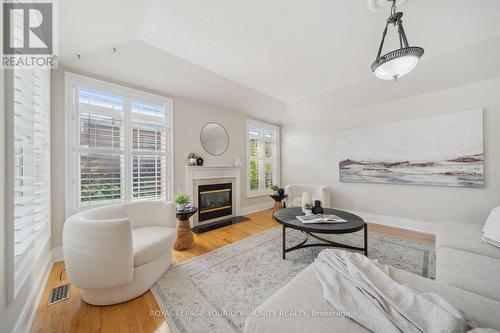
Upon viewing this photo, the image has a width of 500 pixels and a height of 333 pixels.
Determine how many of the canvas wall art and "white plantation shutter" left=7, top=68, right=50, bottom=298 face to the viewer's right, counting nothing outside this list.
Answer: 1

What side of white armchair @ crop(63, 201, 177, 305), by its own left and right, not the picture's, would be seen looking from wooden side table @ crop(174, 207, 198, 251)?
left

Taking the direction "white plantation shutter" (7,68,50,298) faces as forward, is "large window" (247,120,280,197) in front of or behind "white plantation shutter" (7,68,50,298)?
in front

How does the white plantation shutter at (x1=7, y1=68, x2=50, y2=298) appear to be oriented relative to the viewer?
to the viewer's right

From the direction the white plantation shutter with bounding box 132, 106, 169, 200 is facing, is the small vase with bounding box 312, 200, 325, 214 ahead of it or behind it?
ahead

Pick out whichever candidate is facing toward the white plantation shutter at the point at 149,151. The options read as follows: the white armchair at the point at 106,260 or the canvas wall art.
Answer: the canvas wall art

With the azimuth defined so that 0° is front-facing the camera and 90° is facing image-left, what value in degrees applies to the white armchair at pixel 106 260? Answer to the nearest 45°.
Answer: approximately 315°

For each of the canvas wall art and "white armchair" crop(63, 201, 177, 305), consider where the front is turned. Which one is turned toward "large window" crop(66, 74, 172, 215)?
the canvas wall art

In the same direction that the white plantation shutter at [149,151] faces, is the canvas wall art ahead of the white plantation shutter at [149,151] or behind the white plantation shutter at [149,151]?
ahead

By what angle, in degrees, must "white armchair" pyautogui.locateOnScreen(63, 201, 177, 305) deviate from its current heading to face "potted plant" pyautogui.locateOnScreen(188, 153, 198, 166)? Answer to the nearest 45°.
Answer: approximately 90° to its left

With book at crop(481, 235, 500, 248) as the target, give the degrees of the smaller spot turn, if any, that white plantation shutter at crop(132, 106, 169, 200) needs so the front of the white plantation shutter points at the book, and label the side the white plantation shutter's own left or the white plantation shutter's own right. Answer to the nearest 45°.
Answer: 0° — it already faces it

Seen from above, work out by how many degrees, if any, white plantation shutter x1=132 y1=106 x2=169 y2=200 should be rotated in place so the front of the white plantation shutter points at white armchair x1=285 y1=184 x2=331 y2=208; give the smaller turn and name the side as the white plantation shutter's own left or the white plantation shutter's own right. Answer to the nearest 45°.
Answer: approximately 45° to the white plantation shutter's own left

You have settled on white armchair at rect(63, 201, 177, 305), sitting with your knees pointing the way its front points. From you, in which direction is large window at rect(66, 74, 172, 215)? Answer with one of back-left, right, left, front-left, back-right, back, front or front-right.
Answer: back-left
